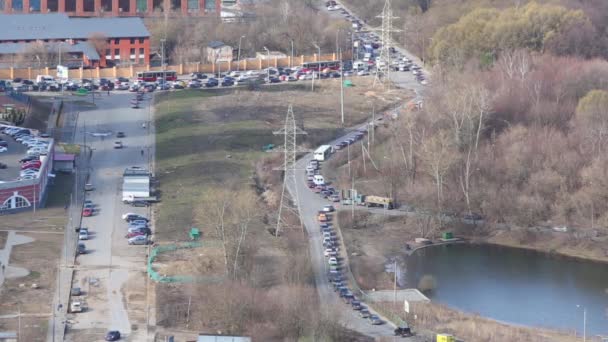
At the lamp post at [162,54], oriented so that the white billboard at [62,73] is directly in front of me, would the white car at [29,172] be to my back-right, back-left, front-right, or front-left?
front-left

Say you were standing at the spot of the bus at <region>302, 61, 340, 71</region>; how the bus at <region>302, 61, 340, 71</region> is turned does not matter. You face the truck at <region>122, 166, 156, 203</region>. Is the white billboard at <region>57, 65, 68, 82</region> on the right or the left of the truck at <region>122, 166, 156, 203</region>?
right

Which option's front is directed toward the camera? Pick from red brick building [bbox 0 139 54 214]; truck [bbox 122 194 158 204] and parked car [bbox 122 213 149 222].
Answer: the red brick building

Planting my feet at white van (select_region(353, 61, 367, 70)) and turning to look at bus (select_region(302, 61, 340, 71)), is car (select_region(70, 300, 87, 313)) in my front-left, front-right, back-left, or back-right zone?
front-left

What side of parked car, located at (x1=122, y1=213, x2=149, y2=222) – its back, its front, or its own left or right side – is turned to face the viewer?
left
